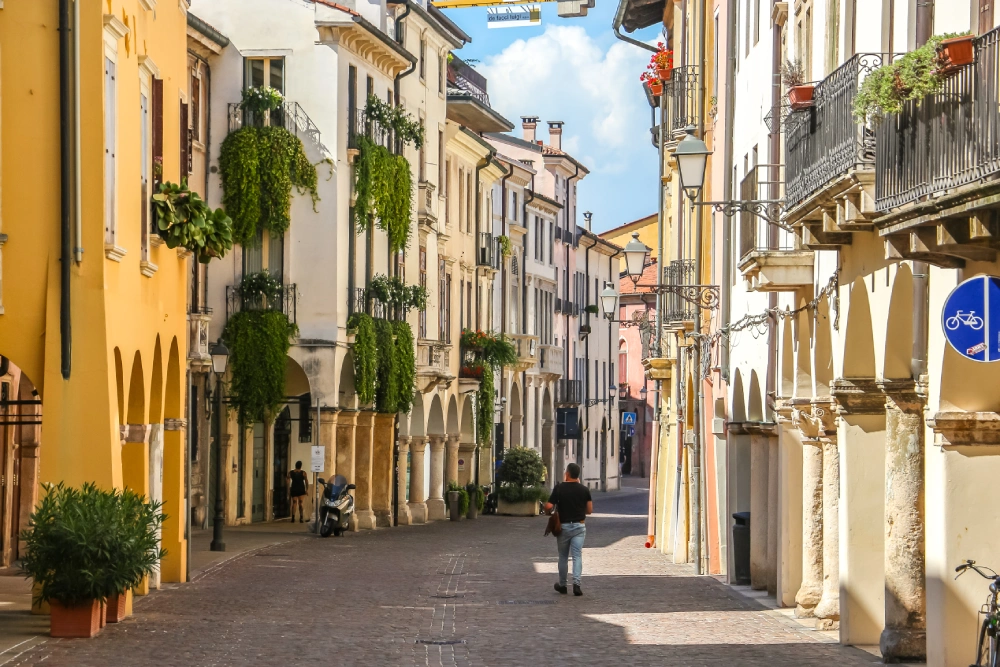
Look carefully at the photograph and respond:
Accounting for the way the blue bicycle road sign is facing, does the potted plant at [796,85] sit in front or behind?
behind

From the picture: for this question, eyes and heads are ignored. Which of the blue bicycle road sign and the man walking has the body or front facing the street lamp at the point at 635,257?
the man walking

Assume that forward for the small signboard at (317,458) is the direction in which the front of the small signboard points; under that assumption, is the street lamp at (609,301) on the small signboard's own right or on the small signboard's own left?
on the small signboard's own left

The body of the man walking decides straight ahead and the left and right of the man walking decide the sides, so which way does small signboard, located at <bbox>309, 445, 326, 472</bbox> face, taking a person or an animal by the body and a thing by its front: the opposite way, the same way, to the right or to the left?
the opposite way

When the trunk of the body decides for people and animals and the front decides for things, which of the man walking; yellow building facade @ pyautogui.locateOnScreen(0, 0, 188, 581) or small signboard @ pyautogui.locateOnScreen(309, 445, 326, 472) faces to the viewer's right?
the yellow building facade

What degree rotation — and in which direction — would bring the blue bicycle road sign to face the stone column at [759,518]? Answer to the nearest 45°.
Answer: approximately 180°

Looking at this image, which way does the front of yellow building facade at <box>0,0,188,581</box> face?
to the viewer's right

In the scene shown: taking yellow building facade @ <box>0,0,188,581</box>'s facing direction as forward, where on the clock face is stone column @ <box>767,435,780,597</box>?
The stone column is roughly at 11 o'clock from the yellow building facade.

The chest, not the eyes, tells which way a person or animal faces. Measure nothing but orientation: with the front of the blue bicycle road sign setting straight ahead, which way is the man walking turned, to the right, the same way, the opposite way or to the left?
the opposite way

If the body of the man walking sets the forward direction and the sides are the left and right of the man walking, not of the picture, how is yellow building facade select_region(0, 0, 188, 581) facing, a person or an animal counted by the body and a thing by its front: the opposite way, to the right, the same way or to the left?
to the right

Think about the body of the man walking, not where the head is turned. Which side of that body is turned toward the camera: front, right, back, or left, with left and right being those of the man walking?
back

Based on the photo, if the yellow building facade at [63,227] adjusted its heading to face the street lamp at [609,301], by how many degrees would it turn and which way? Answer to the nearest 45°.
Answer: approximately 45° to its left

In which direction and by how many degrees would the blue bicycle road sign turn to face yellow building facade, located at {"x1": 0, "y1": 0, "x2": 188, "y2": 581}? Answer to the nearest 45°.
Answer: approximately 135° to its right
